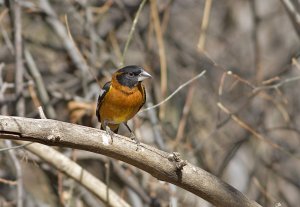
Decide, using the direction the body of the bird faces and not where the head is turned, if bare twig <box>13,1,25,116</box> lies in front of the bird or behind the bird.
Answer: behind

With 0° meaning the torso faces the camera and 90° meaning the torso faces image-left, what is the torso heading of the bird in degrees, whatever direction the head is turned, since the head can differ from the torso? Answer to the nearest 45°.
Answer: approximately 315°
